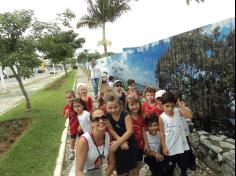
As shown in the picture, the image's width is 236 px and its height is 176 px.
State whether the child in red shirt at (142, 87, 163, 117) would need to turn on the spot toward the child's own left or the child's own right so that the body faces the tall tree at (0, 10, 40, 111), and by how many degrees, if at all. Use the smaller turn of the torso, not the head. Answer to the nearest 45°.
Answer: approximately 135° to the child's own right

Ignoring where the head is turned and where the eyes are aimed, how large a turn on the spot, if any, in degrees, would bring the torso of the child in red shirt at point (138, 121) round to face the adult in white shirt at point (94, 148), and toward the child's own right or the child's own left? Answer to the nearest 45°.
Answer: approximately 45° to the child's own right

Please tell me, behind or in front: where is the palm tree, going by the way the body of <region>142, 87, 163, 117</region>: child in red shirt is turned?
behind

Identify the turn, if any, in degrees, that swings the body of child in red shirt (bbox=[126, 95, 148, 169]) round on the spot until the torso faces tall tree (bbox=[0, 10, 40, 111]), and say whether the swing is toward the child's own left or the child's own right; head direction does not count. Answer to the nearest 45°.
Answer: approximately 135° to the child's own right

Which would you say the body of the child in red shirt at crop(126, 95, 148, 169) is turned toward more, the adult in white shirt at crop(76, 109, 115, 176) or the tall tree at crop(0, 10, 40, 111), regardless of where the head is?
the adult in white shirt

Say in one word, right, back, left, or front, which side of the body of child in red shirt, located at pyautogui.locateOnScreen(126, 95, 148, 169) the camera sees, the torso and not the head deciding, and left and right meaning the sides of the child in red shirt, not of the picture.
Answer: front

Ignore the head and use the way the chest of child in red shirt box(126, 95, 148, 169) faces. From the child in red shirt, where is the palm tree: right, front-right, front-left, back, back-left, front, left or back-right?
back

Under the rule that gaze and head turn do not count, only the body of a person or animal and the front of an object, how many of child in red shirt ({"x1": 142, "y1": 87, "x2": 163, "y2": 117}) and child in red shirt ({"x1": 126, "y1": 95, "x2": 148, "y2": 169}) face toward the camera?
2

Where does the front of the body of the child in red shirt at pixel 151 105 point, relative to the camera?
toward the camera
